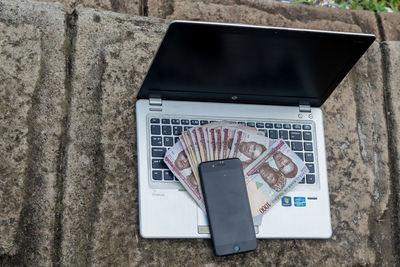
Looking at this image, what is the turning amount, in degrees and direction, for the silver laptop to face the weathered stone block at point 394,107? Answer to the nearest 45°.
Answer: approximately 135° to its left

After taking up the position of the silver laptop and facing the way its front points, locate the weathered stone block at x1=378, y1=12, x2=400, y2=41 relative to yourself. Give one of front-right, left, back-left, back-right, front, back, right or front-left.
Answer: back-left

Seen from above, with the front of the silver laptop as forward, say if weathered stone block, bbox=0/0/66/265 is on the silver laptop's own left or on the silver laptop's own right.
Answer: on the silver laptop's own right

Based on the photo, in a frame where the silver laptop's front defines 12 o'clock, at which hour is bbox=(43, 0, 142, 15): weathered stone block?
The weathered stone block is roughly at 4 o'clock from the silver laptop.

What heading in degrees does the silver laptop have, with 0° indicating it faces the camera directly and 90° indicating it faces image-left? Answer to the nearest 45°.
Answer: approximately 0°
